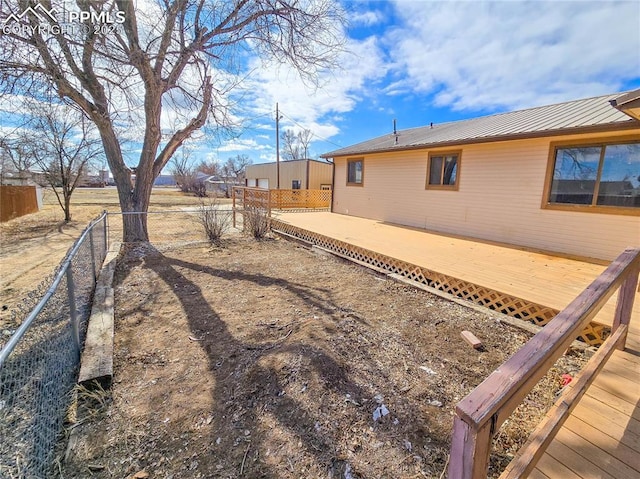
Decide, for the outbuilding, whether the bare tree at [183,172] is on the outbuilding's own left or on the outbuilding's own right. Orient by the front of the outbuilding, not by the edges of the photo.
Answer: on the outbuilding's own right

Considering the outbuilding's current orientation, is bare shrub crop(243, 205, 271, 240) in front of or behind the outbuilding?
in front

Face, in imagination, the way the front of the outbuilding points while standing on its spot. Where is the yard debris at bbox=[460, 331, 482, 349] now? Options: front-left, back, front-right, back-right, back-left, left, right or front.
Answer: front-left

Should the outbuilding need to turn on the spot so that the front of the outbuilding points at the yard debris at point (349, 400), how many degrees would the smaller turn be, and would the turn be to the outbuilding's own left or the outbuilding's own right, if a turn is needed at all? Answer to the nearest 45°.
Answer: approximately 45° to the outbuilding's own left

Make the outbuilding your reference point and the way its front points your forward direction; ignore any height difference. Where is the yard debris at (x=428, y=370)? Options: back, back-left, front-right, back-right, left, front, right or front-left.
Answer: front-left

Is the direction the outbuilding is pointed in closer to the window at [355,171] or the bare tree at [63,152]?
the bare tree

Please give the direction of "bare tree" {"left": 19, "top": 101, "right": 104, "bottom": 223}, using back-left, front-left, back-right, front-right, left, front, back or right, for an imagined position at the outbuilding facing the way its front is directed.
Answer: front

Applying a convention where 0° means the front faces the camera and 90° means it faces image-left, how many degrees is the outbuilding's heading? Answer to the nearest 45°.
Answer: approximately 45°

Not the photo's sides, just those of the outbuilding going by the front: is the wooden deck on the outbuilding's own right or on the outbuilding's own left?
on the outbuilding's own left

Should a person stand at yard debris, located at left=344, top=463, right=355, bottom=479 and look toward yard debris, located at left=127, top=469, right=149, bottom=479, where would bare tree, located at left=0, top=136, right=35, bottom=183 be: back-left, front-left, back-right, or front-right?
front-right

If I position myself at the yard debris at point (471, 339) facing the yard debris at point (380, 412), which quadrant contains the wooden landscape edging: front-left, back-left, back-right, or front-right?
front-right
